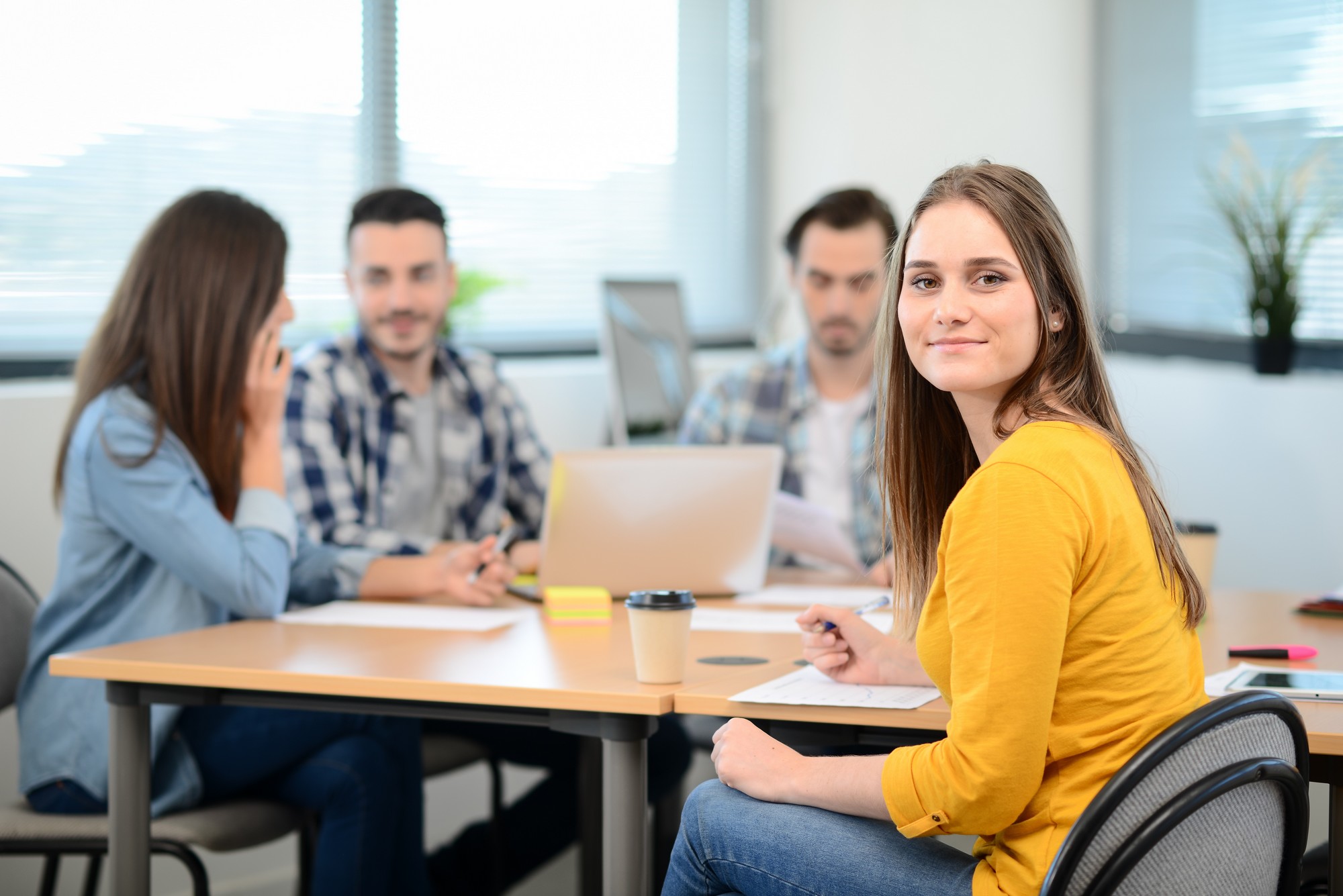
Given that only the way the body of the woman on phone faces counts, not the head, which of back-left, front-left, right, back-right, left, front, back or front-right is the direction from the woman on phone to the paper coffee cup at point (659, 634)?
front-right

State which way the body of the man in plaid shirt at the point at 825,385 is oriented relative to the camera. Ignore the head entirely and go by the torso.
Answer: toward the camera

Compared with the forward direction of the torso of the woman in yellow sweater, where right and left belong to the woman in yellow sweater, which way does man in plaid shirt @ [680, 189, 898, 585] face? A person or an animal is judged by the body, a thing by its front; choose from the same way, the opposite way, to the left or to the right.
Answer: to the left

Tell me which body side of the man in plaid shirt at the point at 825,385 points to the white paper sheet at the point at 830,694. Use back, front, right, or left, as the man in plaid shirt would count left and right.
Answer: front

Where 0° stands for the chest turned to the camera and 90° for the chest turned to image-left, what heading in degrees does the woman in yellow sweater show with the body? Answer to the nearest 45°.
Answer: approximately 90°

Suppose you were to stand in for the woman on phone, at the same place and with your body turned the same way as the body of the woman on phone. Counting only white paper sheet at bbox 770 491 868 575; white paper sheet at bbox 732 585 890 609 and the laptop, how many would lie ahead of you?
3

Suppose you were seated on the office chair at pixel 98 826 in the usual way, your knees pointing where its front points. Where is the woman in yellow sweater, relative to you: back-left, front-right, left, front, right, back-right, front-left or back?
front-right

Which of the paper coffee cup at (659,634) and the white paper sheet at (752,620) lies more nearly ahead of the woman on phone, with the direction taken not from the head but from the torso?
the white paper sheet

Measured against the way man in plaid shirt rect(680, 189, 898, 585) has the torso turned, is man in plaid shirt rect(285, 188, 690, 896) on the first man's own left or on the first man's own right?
on the first man's own right

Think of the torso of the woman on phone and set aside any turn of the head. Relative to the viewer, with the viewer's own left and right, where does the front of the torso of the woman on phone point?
facing to the right of the viewer

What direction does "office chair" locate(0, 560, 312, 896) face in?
to the viewer's right

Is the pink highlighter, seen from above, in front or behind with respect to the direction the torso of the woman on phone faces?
in front

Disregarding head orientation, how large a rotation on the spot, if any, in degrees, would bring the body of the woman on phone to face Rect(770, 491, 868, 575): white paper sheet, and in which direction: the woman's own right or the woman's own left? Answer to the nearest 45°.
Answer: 0° — they already face it
